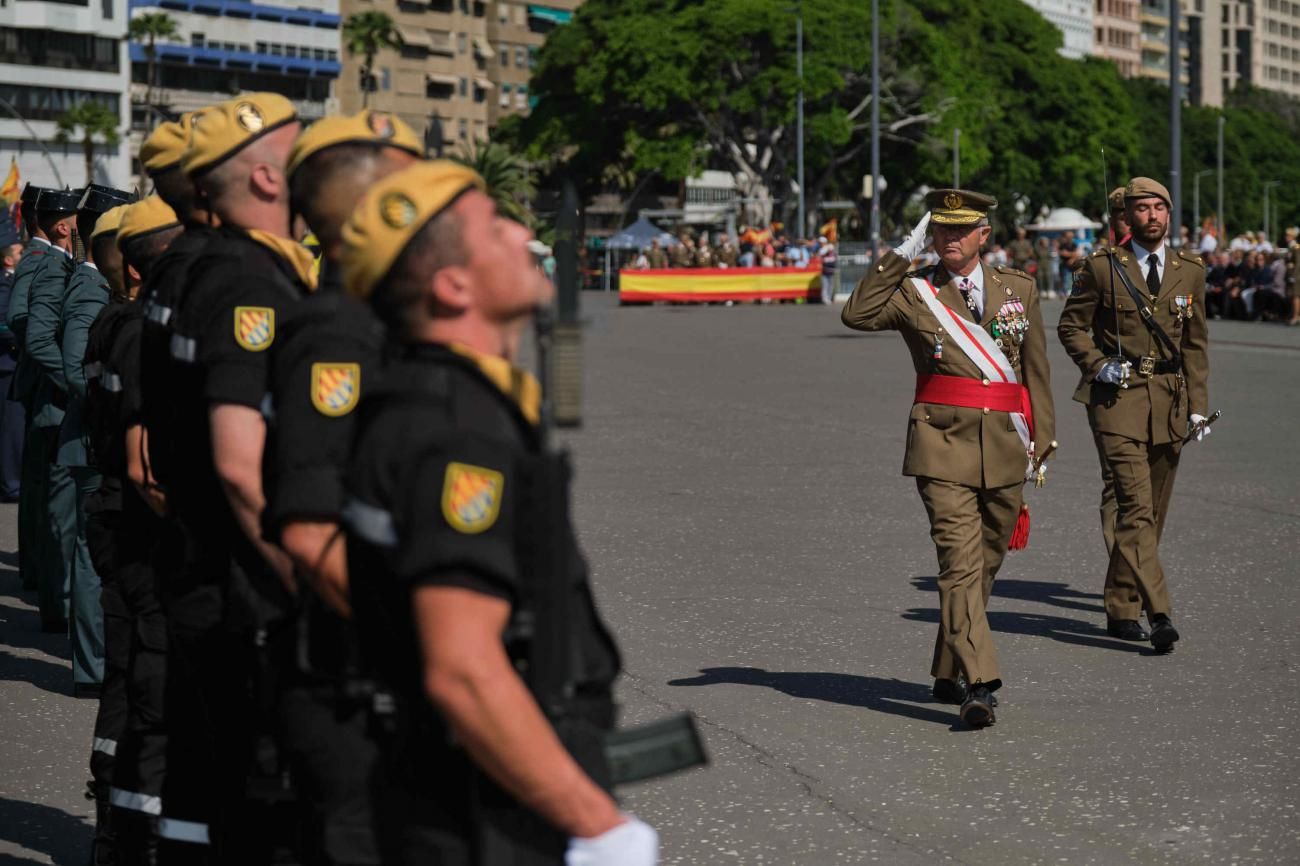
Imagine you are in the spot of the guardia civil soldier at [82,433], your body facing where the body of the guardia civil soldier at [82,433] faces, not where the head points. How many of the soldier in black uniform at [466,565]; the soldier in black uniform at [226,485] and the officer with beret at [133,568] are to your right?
3

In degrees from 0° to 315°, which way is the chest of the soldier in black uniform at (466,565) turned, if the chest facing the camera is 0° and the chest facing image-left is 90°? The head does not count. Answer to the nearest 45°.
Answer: approximately 270°

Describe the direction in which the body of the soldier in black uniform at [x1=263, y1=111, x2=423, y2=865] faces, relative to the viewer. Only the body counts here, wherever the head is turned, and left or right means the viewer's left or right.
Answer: facing to the right of the viewer

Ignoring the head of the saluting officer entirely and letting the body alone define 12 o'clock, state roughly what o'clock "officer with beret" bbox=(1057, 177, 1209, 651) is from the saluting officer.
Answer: The officer with beret is roughly at 7 o'clock from the saluting officer.

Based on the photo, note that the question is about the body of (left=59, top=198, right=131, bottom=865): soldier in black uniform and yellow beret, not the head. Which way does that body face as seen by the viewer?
to the viewer's right

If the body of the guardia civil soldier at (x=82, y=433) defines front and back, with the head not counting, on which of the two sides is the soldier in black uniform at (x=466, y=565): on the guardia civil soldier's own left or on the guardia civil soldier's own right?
on the guardia civil soldier's own right

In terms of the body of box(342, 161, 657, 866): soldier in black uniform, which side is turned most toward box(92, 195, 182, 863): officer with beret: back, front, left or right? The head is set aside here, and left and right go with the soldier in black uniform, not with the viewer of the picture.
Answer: left

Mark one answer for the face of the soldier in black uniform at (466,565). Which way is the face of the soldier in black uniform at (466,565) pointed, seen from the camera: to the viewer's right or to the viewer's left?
to the viewer's right

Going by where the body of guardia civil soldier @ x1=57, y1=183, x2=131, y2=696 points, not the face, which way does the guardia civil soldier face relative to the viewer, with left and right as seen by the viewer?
facing to the right of the viewer

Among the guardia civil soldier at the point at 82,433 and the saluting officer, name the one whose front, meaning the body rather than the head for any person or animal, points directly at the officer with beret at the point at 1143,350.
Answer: the guardia civil soldier

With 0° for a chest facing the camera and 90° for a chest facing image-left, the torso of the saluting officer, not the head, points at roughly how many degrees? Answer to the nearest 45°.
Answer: approximately 0°
